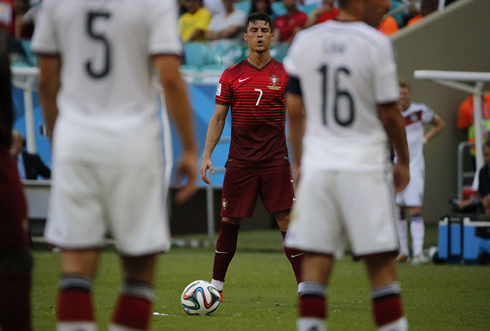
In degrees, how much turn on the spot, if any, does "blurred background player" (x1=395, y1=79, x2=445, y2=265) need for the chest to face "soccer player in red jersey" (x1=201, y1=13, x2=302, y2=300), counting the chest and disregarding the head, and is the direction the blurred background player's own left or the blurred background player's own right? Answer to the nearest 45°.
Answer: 0° — they already face them

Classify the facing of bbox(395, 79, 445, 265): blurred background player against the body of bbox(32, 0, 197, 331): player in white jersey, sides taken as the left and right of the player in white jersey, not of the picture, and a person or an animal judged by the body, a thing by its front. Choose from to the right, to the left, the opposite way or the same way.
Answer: the opposite way

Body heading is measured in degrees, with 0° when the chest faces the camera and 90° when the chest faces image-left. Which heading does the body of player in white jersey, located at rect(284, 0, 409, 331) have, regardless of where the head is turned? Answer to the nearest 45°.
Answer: approximately 180°

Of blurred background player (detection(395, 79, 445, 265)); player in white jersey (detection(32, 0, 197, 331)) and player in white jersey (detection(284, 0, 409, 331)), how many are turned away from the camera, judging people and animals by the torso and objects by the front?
2

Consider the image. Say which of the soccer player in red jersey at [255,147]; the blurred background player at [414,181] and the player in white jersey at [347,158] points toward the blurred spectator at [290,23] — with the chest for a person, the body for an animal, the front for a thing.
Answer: the player in white jersey

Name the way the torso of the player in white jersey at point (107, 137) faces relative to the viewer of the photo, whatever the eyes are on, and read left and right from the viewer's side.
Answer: facing away from the viewer

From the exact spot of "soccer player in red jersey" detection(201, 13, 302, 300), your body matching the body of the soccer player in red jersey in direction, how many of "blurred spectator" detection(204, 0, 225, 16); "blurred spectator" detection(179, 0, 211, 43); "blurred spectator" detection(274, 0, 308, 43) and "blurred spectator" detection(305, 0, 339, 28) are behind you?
4

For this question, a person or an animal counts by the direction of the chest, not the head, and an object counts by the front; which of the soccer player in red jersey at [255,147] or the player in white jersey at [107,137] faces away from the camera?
the player in white jersey

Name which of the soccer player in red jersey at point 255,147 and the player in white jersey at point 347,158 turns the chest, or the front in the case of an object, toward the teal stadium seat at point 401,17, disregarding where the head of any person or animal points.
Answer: the player in white jersey

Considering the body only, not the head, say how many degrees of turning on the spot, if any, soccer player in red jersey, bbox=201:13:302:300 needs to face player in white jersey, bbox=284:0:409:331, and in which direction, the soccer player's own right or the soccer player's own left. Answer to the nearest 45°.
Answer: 0° — they already face them

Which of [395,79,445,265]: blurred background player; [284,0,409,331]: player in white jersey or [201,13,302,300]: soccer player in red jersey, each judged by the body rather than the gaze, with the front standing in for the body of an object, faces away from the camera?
the player in white jersey

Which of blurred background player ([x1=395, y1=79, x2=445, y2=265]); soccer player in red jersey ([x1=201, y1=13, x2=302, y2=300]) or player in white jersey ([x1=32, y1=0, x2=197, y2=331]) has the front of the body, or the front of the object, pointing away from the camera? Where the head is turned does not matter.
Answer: the player in white jersey

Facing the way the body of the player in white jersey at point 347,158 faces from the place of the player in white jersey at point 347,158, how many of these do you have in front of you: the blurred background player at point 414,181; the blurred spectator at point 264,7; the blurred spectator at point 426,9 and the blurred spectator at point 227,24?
4
